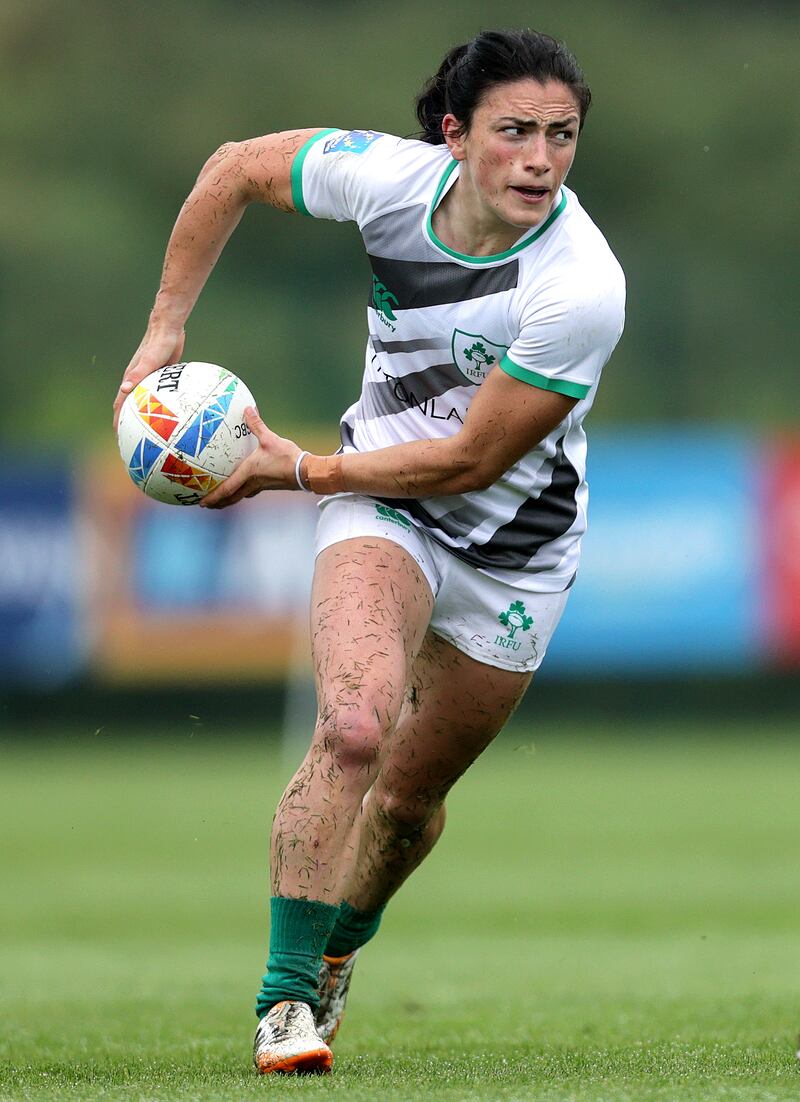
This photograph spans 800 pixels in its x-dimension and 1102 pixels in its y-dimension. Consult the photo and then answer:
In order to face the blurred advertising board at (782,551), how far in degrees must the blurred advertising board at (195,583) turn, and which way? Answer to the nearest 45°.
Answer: approximately 90° to its left

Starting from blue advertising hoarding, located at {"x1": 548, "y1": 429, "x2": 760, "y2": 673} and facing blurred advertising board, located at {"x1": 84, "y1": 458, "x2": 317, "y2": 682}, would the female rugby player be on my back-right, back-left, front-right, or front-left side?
front-left

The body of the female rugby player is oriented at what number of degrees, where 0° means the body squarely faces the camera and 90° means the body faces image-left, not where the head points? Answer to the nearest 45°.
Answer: approximately 45°

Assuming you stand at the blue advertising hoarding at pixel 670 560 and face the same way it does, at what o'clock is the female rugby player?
The female rugby player is roughly at 12 o'clock from the blue advertising hoarding.

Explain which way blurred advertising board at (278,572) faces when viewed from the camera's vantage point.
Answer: facing the viewer

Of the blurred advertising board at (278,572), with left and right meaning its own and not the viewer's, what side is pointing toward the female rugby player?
front

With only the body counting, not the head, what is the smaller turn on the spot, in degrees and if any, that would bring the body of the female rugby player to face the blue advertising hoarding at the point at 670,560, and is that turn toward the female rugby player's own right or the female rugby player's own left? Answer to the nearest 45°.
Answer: approximately 135° to the female rugby player's own right

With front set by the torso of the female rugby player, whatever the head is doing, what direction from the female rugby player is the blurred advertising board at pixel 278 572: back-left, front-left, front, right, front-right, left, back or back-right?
back-right

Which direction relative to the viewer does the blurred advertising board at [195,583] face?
toward the camera

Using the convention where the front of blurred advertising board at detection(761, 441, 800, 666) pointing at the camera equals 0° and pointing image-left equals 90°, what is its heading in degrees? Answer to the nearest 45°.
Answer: approximately 0°

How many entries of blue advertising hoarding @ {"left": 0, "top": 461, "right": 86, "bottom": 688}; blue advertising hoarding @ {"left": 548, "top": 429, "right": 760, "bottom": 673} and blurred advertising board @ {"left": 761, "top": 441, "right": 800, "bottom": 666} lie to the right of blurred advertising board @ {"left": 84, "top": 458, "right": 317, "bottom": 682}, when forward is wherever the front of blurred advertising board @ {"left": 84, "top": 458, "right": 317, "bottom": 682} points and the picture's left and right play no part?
1

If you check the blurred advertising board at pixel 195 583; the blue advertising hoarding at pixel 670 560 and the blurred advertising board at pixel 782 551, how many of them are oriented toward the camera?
3

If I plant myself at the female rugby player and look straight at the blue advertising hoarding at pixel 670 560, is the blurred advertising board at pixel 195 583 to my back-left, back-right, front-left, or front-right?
front-left

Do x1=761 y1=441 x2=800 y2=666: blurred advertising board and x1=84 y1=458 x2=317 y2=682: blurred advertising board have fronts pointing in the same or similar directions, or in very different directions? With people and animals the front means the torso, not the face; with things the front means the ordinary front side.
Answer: same or similar directions

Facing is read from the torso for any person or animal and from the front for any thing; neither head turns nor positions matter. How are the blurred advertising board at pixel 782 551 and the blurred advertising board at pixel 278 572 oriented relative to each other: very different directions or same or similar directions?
same or similar directions

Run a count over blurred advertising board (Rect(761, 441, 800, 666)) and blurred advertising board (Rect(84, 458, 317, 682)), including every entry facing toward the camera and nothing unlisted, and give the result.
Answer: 2

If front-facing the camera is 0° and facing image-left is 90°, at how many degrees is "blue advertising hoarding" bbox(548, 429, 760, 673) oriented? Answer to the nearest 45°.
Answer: approximately 0°

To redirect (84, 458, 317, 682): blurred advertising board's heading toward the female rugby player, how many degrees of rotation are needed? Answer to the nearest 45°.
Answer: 0° — it already faces them
